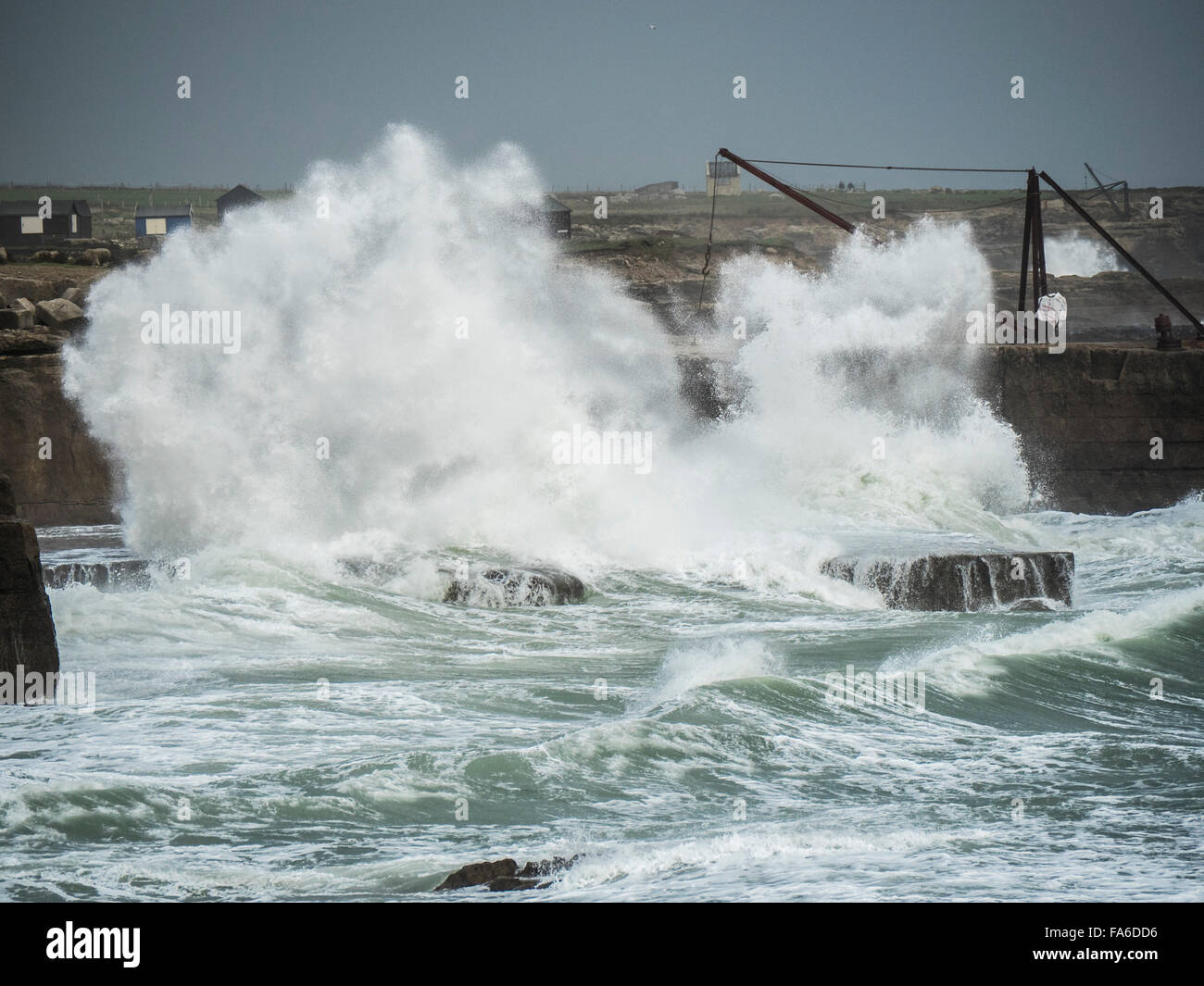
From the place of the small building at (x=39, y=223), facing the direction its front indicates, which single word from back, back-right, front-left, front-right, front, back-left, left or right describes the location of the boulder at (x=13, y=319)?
front

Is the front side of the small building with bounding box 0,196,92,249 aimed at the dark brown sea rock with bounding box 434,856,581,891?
yes

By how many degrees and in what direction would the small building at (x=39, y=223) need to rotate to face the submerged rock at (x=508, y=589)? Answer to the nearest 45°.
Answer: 0° — it already faces it

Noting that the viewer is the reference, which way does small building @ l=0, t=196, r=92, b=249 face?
facing the viewer

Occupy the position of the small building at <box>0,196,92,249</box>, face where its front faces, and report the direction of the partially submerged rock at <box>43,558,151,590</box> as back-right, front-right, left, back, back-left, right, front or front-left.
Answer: front

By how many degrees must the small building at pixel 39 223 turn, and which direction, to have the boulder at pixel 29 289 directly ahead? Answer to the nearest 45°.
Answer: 0° — it already faces it

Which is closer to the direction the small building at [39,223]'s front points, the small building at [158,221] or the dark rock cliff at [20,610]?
the dark rock cliff

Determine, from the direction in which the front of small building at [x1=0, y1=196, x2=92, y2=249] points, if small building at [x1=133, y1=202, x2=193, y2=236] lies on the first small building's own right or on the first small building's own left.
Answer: on the first small building's own left

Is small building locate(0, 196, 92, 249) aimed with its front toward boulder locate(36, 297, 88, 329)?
yes

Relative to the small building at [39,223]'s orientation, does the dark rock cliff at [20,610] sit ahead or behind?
ahead
